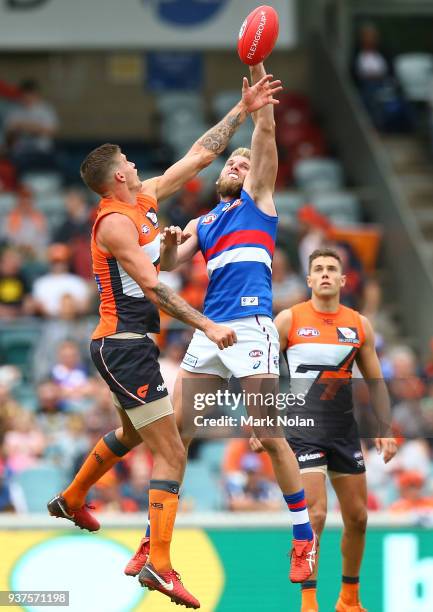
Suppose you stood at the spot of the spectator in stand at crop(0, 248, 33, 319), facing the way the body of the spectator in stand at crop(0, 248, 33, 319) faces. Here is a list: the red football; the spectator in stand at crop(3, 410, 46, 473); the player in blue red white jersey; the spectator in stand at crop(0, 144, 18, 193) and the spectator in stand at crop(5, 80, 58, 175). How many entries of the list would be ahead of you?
3

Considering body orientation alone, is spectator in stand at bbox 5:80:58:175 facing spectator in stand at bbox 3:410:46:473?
yes

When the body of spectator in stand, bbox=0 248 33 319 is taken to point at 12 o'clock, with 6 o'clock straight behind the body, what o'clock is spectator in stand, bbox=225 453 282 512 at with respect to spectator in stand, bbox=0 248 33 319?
spectator in stand, bbox=225 453 282 512 is roughly at 11 o'clock from spectator in stand, bbox=0 248 33 319.

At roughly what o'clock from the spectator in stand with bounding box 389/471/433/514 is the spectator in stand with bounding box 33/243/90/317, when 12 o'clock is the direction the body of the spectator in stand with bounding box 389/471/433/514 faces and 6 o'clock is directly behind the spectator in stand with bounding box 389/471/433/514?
the spectator in stand with bounding box 33/243/90/317 is roughly at 4 o'clock from the spectator in stand with bounding box 389/471/433/514.

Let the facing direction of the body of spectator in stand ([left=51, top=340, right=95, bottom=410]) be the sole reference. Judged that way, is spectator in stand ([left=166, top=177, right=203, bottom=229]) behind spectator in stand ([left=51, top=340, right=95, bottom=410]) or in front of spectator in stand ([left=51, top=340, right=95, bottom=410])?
behind

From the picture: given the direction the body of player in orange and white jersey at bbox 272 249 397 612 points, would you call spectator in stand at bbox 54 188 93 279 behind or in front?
behind

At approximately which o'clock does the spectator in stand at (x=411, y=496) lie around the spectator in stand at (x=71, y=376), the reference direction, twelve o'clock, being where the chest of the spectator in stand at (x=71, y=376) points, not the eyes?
the spectator in stand at (x=411, y=496) is roughly at 10 o'clock from the spectator in stand at (x=71, y=376).

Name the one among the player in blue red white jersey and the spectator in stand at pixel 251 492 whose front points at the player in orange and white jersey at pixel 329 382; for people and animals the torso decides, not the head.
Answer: the spectator in stand

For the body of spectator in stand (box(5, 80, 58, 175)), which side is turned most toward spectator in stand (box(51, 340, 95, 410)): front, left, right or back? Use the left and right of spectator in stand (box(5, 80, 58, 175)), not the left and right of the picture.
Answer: front

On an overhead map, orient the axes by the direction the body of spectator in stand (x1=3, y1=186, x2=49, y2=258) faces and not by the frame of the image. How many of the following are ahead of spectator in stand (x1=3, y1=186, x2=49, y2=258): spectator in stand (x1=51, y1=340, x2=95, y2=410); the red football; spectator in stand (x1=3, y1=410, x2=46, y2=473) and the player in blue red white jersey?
4
